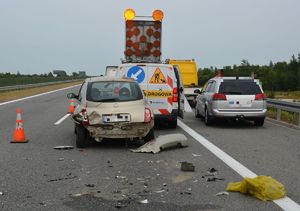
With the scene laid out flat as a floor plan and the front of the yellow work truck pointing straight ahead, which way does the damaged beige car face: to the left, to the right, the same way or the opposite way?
the same way

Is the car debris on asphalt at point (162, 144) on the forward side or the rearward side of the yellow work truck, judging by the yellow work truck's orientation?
on the rearward side

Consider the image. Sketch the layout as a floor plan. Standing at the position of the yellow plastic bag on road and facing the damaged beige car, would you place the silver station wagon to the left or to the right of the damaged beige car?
right

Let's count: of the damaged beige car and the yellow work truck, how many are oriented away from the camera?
2

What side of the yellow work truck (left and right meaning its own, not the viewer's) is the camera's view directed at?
back

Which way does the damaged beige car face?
away from the camera

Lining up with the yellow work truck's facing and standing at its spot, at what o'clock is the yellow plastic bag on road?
The yellow plastic bag on road is roughly at 6 o'clock from the yellow work truck.
